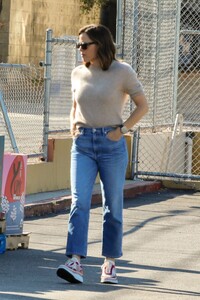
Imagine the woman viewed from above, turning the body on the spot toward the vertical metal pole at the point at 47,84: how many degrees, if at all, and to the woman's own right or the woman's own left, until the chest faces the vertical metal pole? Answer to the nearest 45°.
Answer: approximately 135° to the woman's own right

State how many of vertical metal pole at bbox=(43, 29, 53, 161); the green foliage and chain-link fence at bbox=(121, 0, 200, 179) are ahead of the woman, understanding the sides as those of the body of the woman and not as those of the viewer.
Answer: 0

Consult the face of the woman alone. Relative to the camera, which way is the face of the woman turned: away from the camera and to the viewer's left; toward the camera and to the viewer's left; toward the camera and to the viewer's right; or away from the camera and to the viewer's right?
toward the camera and to the viewer's left

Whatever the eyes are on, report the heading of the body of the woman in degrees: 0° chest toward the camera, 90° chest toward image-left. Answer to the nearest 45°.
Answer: approximately 45°

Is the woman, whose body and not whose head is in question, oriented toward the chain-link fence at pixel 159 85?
no

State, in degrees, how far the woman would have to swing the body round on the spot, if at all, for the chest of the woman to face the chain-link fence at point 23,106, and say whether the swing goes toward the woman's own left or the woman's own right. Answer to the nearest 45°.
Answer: approximately 135° to the woman's own right

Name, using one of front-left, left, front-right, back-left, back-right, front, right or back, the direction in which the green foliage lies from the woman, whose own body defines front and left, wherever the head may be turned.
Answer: back-right
